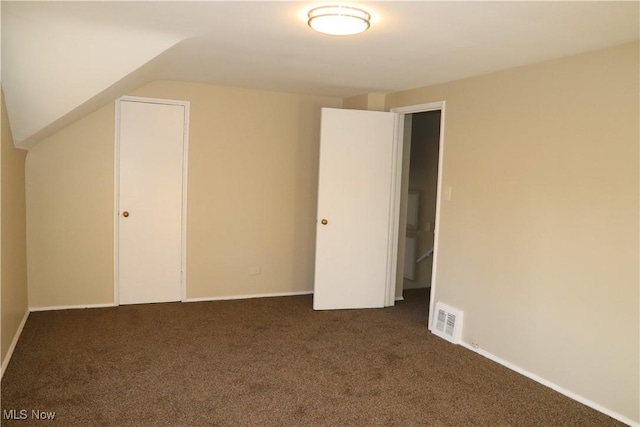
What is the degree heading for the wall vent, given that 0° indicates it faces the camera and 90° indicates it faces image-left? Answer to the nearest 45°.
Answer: approximately 45°

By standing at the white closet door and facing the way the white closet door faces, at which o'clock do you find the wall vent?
The wall vent is roughly at 10 o'clock from the white closet door.

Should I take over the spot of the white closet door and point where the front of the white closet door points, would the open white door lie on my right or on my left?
on my left

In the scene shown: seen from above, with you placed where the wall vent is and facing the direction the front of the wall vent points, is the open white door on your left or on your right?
on your right

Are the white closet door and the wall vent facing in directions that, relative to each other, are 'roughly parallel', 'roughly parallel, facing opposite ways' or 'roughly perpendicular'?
roughly perpendicular

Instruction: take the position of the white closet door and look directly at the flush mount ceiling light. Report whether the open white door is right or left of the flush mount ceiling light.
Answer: left

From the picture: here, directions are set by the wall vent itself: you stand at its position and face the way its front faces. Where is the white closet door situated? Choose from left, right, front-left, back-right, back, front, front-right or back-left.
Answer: front-right

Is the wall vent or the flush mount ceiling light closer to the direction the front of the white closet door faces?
the flush mount ceiling light

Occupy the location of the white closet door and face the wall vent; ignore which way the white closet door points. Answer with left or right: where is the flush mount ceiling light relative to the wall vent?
right
